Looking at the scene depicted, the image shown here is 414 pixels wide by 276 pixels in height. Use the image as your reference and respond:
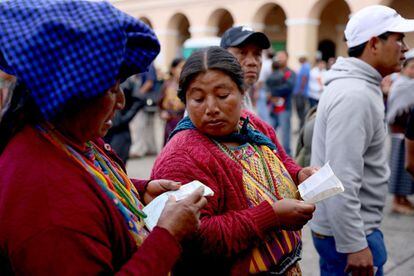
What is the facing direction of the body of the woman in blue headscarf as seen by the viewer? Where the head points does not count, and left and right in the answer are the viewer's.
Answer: facing to the right of the viewer

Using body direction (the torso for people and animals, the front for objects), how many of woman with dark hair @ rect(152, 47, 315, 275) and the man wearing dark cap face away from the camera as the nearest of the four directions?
0

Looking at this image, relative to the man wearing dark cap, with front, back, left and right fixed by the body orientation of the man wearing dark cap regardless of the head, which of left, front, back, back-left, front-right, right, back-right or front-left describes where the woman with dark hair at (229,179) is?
front-right

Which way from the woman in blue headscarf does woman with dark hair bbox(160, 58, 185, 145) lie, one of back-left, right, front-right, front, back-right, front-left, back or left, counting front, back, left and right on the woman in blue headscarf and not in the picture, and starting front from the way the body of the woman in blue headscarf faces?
left

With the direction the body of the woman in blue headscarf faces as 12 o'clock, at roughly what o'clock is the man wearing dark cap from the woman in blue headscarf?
The man wearing dark cap is roughly at 10 o'clock from the woman in blue headscarf.

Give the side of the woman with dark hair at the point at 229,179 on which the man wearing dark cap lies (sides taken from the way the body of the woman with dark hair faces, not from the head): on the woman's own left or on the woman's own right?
on the woman's own left

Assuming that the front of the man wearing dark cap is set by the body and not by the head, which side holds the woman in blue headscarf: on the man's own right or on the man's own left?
on the man's own right

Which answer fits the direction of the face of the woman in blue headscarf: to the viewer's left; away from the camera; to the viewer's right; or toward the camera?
to the viewer's right

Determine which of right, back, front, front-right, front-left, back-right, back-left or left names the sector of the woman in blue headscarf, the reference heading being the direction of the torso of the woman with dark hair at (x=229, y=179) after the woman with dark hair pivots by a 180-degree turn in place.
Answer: left

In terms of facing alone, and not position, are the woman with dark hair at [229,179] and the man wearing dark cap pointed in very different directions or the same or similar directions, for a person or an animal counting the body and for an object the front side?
same or similar directions

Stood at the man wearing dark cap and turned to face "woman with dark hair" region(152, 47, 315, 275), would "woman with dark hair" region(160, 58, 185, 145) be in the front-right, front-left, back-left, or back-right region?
back-right

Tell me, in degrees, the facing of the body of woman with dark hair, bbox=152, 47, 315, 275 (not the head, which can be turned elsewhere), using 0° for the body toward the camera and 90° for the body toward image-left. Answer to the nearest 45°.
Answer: approximately 315°
